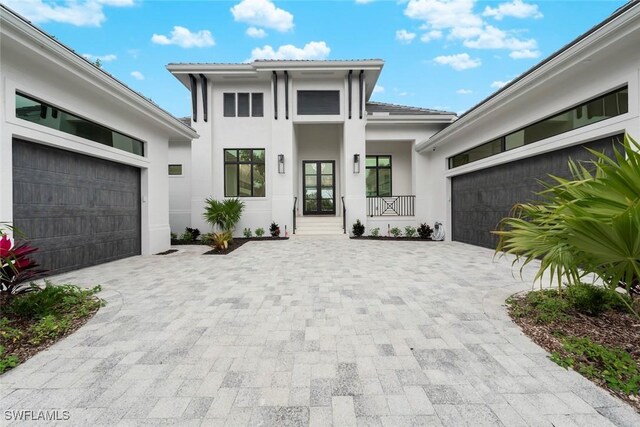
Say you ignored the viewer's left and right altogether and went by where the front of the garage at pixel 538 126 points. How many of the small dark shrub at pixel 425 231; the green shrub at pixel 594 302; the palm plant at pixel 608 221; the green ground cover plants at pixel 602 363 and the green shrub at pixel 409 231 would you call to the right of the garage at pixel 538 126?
2

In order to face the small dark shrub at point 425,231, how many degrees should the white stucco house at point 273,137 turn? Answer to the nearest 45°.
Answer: approximately 90° to its left

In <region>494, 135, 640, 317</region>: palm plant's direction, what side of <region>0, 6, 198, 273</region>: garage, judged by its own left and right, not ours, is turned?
front

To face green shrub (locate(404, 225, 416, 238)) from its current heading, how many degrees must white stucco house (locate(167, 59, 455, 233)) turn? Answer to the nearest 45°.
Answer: approximately 90° to its left

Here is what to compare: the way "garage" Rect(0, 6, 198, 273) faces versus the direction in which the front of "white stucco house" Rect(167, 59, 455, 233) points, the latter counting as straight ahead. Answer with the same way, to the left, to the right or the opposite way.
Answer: to the left

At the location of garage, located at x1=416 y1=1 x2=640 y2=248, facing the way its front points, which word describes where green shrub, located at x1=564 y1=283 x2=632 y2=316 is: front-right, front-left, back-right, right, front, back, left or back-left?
front-left

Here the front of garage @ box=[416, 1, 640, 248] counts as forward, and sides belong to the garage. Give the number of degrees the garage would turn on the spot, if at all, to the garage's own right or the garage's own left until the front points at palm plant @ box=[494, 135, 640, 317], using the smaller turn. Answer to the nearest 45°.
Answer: approximately 45° to the garage's own left

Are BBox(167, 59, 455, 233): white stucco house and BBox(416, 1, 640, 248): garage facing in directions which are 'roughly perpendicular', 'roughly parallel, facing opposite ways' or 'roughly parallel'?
roughly perpendicular

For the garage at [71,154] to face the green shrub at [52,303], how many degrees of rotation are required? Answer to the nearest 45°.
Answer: approximately 45° to its right

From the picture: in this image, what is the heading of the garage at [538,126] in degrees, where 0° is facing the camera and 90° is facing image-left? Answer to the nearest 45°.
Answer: approximately 45°
